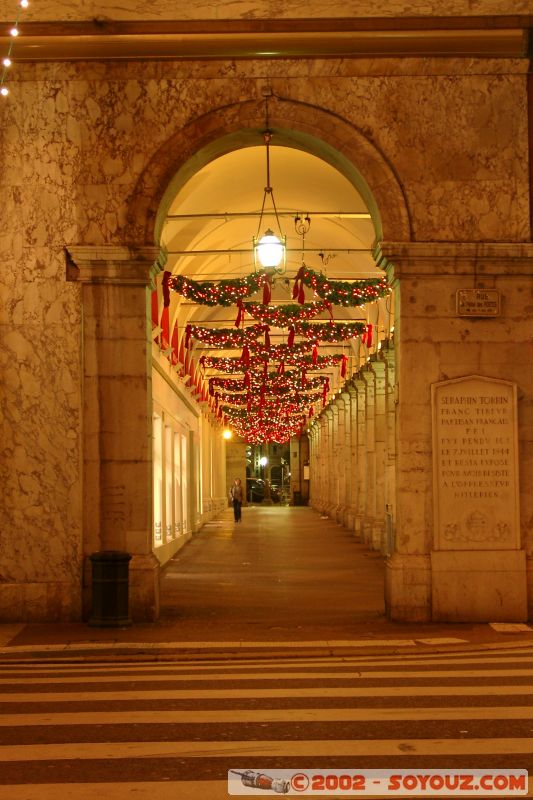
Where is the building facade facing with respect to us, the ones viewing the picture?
facing the viewer

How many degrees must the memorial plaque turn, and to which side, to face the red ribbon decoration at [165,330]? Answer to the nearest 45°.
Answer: approximately 135° to its right

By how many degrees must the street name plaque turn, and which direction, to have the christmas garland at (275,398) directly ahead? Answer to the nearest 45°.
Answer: approximately 180°

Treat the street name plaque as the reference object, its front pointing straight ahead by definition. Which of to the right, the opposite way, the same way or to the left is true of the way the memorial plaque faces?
the same way

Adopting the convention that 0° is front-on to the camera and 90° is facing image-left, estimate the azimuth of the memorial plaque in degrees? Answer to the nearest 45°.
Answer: approximately 0°

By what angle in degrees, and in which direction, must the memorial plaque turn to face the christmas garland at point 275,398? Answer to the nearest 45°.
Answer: approximately 180°

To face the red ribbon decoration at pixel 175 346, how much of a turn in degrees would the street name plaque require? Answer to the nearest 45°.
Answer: approximately 135° to its right

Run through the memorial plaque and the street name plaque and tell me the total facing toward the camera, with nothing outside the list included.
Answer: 2

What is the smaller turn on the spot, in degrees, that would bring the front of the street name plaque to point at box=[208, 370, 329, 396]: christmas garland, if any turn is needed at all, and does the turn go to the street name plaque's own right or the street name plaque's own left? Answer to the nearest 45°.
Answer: approximately 180°

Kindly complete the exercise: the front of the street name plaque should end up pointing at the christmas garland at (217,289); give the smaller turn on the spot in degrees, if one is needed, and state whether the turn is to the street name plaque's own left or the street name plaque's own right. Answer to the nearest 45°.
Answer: approximately 135° to the street name plaque's own right
